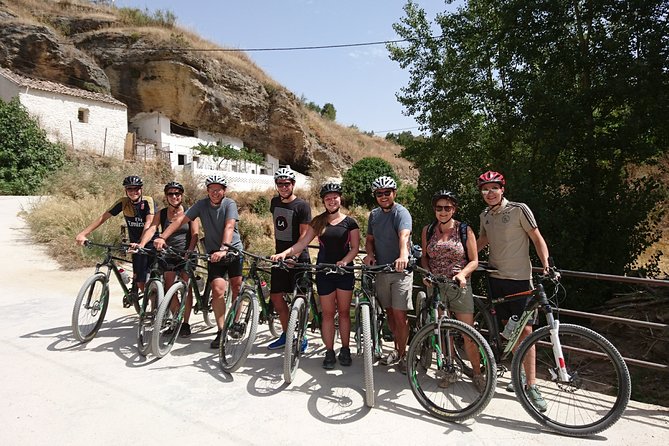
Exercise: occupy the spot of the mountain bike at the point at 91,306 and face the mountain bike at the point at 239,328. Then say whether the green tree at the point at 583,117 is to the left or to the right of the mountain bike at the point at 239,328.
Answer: left

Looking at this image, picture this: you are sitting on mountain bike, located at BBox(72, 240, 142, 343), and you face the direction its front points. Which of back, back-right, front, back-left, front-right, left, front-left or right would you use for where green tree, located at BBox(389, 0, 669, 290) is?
back-left

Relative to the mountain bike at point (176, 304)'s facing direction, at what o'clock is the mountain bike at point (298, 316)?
the mountain bike at point (298, 316) is roughly at 9 o'clock from the mountain bike at point (176, 304).

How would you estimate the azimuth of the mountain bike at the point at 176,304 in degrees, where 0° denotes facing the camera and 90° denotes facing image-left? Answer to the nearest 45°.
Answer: approximately 45°

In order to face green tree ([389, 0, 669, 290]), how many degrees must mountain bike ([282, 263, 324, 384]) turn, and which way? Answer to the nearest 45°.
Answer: approximately 135° to its left

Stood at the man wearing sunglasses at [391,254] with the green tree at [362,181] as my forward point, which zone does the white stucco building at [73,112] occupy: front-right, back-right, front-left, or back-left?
front-left

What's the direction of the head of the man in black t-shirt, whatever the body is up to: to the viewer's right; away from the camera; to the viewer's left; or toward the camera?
toward the camera

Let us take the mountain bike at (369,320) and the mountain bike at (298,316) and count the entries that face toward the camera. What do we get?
2

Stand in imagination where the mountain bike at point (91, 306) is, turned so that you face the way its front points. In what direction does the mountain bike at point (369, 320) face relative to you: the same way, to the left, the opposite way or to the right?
the same way

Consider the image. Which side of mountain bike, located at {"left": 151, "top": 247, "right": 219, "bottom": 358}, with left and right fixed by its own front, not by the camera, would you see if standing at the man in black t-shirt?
left

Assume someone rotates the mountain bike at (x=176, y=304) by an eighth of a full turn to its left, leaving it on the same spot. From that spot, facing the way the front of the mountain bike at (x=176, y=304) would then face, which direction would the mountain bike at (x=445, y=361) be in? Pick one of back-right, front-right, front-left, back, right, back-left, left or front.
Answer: front-left

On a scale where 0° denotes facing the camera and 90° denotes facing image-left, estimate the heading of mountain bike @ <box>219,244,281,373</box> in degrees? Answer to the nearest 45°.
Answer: approximately 45°

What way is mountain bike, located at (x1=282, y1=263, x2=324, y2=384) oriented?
toward the camera

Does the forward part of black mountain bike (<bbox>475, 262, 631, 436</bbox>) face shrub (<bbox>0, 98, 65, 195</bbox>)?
no

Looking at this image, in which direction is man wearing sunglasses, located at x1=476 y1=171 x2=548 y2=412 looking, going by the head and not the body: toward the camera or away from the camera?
toward the camera

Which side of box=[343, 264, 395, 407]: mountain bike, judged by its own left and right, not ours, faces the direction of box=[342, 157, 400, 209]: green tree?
back

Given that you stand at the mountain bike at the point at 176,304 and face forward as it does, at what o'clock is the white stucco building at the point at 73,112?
The white stucco building is roughly at 4 o'clock from the mountain bike.

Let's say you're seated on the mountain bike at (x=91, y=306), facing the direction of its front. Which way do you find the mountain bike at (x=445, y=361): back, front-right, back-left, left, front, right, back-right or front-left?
left

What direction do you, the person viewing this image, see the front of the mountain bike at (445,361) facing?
facing the viewer and to the right of the viewer

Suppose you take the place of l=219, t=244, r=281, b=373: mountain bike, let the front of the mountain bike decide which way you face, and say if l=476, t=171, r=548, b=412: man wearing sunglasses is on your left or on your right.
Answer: on your left

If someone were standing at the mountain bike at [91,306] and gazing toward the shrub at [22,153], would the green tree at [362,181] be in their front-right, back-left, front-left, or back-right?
front-right

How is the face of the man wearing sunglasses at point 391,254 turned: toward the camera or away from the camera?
toward the camera
